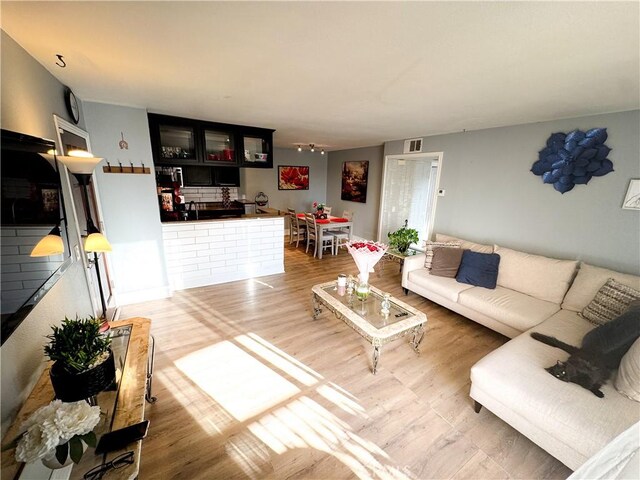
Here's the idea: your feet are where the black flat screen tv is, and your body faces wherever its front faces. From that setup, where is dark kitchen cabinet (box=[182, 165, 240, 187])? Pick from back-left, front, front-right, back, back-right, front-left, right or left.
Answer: left

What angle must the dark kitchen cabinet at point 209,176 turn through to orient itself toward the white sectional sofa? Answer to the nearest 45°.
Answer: approximately 45° to its left

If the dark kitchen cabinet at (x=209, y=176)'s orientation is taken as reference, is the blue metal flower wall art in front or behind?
in front

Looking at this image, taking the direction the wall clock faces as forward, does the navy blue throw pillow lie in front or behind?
in front

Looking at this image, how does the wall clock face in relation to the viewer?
to the viewer's right

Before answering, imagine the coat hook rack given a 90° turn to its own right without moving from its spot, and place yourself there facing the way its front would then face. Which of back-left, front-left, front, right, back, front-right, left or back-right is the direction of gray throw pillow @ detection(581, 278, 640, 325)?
back-left

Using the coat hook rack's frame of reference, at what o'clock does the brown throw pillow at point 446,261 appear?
The brown throw pillow is roughly at 10 o'clock from the coat hook rack.

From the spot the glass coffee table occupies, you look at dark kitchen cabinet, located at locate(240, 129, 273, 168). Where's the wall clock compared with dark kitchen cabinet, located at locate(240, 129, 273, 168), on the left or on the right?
left

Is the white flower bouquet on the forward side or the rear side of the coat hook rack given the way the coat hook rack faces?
on the forward side

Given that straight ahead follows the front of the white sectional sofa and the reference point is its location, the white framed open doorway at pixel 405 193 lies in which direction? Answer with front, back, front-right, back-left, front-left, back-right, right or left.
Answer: right

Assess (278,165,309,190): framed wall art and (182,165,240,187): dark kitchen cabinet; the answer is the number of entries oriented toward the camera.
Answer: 2
